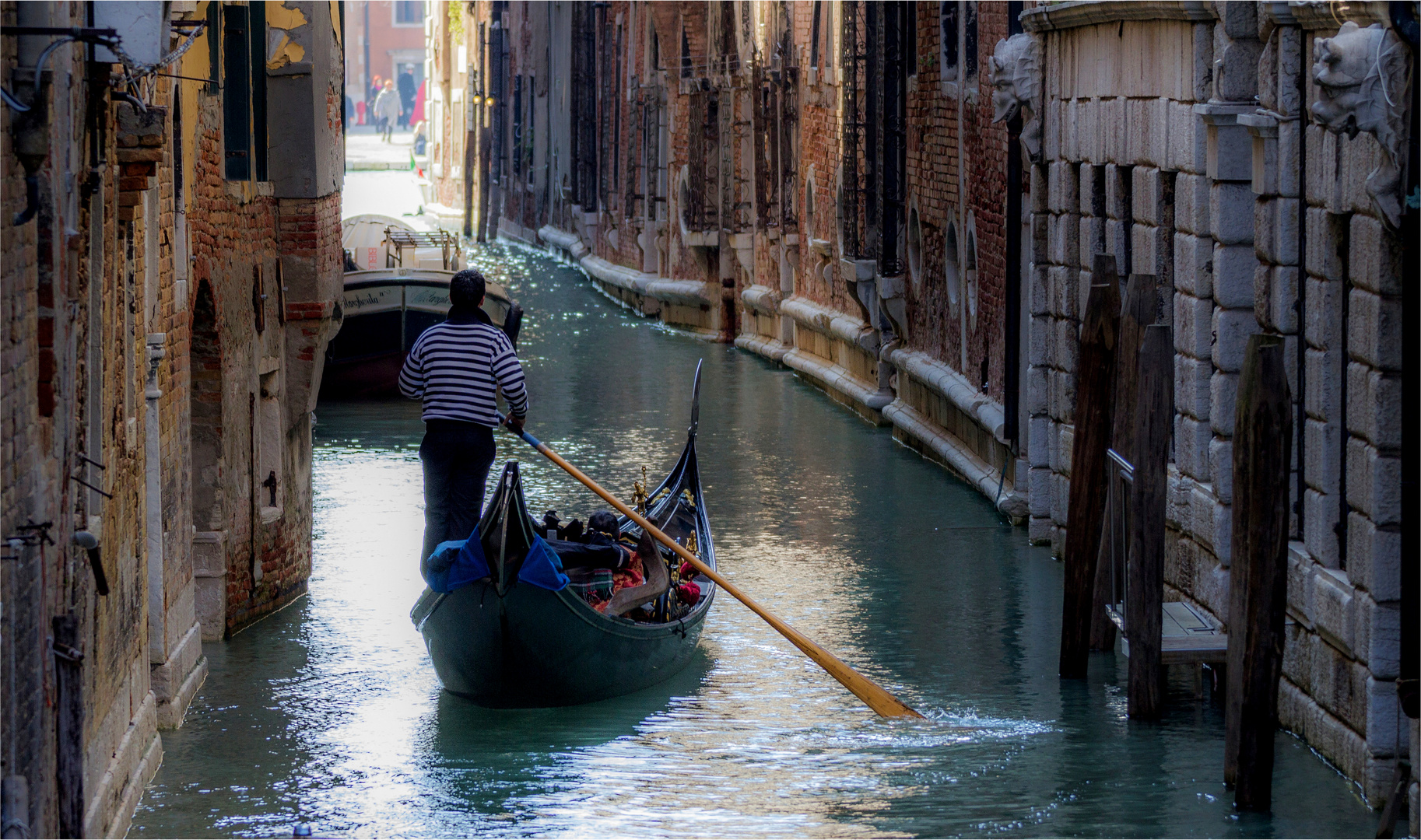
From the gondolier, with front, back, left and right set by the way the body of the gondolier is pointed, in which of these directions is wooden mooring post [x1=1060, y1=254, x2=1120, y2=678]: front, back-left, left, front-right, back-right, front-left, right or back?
right

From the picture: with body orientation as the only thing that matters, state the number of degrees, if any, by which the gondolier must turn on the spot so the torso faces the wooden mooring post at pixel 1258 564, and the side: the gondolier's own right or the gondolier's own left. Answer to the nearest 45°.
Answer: approximately 135° to the gondolier's own right

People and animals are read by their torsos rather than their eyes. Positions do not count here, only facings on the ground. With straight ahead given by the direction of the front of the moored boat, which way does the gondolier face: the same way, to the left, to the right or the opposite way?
the opposite way

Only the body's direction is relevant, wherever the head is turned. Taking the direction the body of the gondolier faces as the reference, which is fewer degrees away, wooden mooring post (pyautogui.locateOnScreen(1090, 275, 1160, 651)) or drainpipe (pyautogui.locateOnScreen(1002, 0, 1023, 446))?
the drainpipe

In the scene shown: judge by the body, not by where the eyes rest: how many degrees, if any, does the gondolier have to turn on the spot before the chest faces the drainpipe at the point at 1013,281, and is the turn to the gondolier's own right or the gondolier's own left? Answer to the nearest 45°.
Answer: approximately 45° to the gondolier's own right

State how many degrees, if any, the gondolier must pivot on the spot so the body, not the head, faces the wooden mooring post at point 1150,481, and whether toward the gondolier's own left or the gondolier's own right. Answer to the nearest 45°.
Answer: approximately 135° to the gondolier's own right

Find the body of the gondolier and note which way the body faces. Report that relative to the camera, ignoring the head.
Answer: away from the camera

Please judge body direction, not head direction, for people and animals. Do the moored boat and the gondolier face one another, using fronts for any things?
yes
